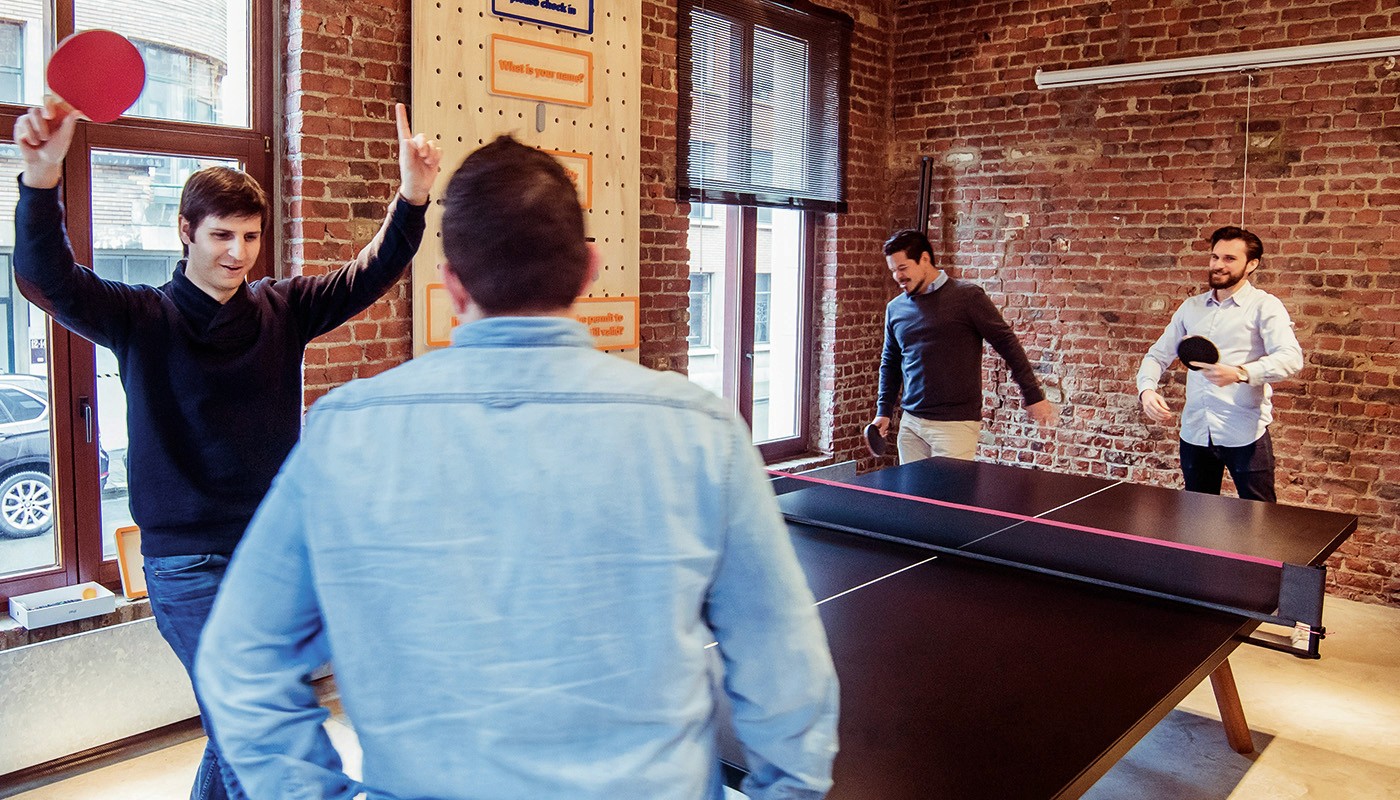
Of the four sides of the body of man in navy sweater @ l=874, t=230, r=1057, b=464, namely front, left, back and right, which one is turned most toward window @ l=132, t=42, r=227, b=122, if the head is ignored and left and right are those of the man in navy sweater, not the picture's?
front

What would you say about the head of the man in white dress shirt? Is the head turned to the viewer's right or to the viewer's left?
to the viewer's left

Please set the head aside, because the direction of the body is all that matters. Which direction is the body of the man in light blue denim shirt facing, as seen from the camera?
away from the camera

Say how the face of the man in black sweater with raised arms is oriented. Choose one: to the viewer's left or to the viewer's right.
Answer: to the viewer's right

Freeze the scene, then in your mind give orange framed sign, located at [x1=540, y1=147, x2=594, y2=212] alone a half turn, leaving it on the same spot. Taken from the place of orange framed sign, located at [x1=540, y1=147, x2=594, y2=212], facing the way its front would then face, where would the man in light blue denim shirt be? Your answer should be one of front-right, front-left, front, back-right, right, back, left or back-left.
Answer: back-left

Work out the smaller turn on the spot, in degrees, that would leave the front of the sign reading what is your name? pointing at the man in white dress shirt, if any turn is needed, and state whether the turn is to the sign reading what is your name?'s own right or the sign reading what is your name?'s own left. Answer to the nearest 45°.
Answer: approximately 45° to the sign reading what is your name?'s own left

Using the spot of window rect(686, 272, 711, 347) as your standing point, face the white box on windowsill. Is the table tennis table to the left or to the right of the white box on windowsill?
left

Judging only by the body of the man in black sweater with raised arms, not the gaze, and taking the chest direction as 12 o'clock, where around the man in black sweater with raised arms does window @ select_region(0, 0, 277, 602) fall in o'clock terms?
The window is roughly at 7 o'clock from the man in black sweater with raised arms.

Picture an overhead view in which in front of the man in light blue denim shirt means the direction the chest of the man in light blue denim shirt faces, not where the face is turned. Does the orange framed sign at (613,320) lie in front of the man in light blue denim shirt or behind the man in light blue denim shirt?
in front

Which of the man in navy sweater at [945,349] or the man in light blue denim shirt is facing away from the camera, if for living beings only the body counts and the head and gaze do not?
the man in light blue denim shirt

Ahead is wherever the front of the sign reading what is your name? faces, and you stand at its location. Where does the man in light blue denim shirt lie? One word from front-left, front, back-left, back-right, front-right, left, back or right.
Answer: front-right

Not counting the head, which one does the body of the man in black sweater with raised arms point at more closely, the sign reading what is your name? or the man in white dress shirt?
the man in white dress shirt
